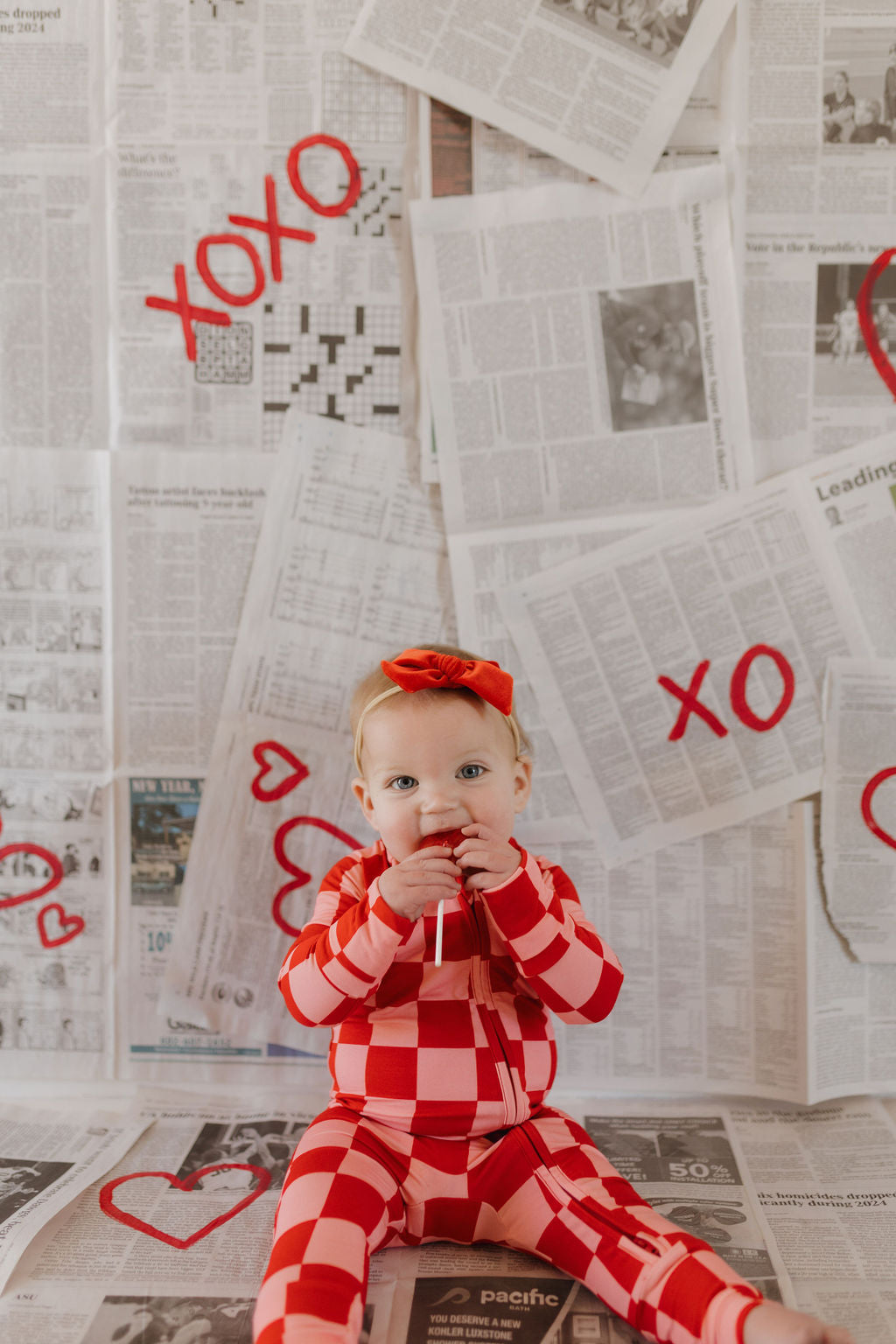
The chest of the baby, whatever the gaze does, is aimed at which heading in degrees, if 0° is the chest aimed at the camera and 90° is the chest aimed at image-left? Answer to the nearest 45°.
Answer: approximately 0°
